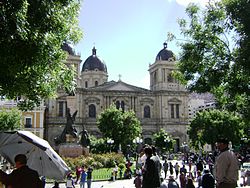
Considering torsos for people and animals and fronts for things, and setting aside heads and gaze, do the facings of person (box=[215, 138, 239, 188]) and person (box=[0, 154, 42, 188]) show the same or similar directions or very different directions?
same or similar directions

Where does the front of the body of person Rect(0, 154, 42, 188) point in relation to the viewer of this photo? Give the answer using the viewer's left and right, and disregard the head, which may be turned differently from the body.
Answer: facing away from the viewer and to the left of the viewer

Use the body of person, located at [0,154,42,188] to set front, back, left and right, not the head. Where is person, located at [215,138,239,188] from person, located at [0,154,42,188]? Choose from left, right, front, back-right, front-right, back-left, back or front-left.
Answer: back-right

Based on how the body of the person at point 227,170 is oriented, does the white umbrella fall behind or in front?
in front

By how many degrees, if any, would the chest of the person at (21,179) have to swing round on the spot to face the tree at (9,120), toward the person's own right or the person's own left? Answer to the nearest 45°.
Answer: approximately 45° to the person's own right

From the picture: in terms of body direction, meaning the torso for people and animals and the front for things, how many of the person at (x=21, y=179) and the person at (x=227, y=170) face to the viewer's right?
0

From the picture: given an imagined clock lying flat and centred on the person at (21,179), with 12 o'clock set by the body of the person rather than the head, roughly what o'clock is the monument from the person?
The monument is roughly at 2 o'clock from the person.
